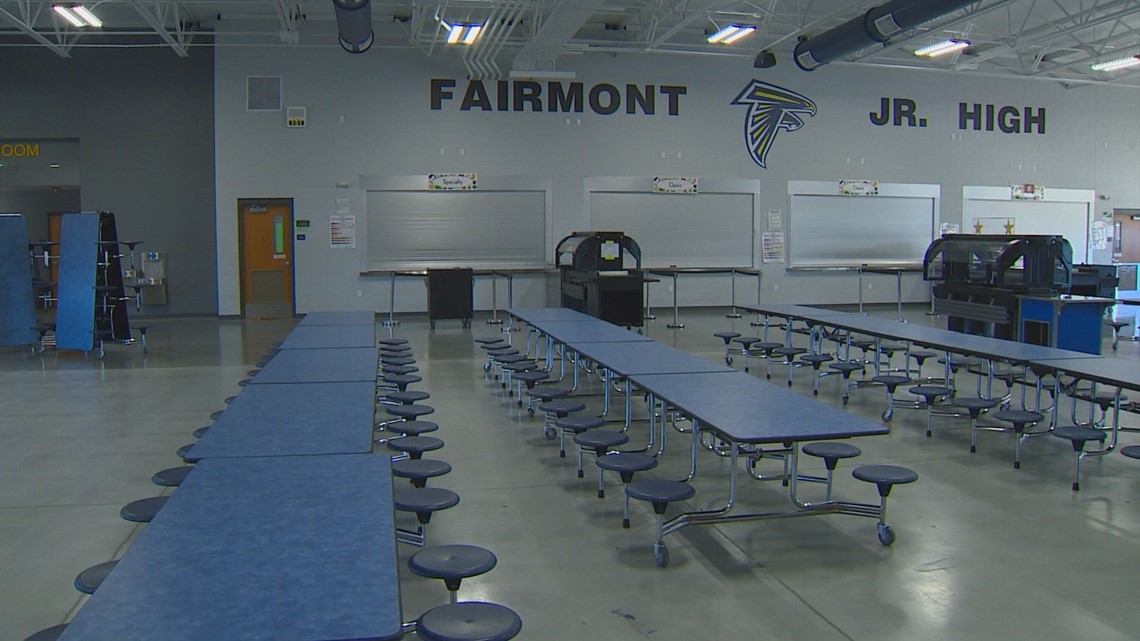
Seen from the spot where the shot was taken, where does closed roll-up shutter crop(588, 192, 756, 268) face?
facing the viewer

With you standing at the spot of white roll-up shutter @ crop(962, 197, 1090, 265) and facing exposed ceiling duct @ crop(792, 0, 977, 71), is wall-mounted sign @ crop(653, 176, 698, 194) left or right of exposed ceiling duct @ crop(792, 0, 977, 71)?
right

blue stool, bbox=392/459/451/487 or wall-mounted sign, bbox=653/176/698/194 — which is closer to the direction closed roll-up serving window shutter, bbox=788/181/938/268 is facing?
the blue stool

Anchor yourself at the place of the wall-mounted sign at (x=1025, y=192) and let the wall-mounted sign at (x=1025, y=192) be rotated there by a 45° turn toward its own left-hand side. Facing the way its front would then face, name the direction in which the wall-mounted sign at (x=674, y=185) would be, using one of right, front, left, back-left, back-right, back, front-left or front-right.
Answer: right

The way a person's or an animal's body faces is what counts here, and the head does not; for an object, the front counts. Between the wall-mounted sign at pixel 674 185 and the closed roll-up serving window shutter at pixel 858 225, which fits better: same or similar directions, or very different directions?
same or similar directions

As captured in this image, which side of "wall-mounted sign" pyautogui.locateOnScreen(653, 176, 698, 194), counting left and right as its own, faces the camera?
front

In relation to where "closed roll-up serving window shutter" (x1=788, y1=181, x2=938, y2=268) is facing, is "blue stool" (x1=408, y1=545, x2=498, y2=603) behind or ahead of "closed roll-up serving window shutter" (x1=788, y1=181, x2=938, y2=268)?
ahead

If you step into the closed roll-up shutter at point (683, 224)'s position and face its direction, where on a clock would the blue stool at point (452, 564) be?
The blue stool is roughly at 12 o'clock from the closed roll-up shutter.

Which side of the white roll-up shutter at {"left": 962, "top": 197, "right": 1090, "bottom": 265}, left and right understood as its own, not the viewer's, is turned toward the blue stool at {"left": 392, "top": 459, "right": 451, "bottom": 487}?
front

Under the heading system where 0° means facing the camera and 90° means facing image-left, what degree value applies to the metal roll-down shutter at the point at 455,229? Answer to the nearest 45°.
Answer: approximately 0°

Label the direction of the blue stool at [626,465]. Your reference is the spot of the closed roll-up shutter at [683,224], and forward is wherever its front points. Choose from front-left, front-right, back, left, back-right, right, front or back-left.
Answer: front

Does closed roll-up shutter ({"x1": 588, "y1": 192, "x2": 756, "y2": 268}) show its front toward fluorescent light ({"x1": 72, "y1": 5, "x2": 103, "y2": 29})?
no

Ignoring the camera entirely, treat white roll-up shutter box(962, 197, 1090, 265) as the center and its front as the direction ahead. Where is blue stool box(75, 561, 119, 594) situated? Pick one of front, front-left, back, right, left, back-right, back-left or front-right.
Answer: front

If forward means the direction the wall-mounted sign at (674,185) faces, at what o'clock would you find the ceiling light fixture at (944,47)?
The ceiling light fixture is roughly at 10 o'clock from the wall-mounted sign.

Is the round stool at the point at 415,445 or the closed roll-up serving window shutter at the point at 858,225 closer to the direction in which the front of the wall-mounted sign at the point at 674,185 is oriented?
the round stool

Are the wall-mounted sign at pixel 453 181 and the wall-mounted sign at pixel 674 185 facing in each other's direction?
no

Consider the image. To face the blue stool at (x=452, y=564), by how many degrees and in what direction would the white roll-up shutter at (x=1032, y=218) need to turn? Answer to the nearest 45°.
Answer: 0° — it already faces it
